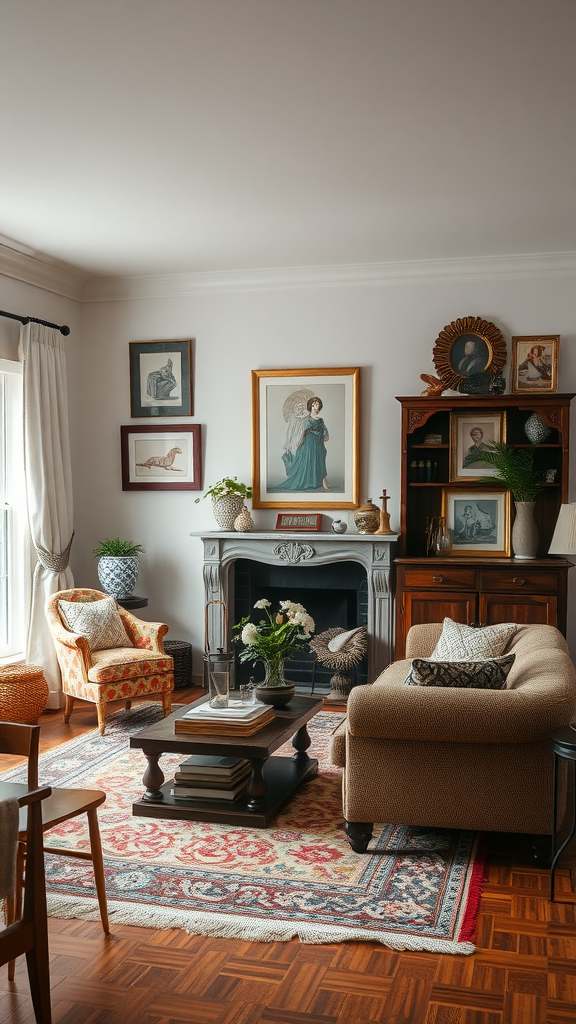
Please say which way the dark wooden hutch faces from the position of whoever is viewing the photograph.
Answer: facing the viewer

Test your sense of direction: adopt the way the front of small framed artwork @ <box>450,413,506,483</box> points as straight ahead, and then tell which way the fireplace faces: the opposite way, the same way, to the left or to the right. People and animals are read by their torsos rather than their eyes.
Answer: the same way

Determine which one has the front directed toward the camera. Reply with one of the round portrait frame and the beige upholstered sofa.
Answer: the round portrait frame

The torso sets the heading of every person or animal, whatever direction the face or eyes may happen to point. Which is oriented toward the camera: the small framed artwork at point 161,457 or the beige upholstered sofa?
the small framed artwork

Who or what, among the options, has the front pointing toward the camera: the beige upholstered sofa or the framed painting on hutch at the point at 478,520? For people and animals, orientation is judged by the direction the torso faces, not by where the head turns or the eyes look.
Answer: the framed painting on hutch

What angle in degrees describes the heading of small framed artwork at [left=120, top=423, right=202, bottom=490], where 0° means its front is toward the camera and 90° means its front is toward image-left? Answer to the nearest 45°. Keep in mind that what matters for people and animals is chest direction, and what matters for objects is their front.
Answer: approximately 0°

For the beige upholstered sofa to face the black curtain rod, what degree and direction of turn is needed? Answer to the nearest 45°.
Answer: approximately 45° to its right

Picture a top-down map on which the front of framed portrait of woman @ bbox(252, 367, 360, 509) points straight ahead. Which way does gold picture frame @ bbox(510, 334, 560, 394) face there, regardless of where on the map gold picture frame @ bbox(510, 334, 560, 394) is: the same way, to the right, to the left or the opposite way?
the same way

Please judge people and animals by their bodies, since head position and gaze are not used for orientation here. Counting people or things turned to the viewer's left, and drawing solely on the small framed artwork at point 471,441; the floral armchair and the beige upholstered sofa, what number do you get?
1

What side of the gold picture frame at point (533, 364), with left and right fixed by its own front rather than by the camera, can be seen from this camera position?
front

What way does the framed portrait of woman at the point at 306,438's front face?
toward the camera

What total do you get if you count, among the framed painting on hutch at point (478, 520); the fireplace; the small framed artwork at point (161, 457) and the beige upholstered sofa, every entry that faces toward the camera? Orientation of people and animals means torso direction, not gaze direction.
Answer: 3

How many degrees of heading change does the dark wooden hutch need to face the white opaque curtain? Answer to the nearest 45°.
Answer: approximately 90° to its right

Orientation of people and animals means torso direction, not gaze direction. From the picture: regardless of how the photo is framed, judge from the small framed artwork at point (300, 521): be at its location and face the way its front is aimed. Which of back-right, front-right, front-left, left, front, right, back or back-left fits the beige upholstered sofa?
front

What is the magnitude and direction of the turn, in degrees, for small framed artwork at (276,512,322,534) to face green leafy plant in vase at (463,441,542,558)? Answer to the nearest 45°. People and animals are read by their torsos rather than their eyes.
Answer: approximately 90° to its left
